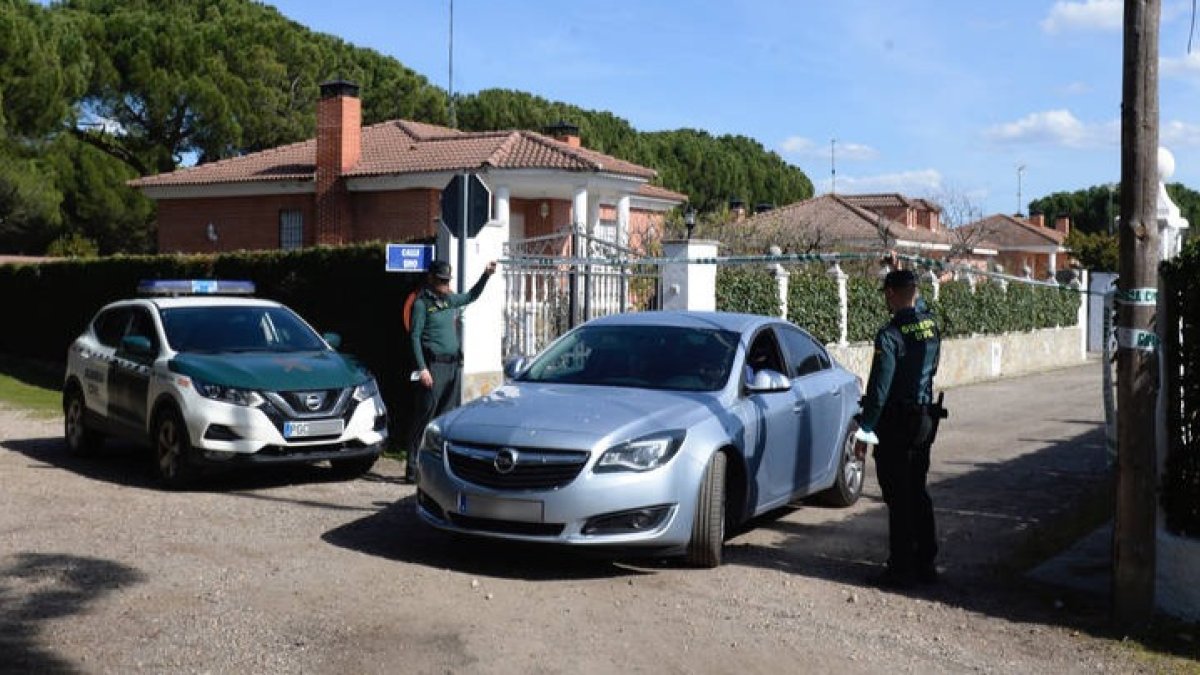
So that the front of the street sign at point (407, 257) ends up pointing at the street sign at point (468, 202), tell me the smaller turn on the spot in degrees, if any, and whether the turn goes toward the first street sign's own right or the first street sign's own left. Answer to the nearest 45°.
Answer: approximately 45° to the first street sign's own left

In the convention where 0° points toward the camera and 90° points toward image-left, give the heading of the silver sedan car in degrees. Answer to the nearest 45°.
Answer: approximately 45°

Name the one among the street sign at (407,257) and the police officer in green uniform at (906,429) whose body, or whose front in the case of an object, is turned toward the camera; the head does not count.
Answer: the street sign

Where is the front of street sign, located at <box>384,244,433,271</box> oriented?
toward the camera

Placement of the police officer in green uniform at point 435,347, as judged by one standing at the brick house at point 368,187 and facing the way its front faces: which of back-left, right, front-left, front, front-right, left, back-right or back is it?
front-right

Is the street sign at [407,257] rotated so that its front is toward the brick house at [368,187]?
no

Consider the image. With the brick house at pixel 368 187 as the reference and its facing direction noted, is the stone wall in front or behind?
in front

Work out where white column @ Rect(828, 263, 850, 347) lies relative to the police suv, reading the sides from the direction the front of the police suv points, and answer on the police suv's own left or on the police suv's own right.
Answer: on the police suv's own left

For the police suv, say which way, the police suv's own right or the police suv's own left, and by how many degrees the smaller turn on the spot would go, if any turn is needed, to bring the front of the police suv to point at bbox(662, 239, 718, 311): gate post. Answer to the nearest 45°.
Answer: approximately 90° to the police suv's own left

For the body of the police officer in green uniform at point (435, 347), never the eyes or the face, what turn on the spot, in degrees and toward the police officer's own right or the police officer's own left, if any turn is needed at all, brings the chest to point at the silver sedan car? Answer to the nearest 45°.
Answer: approximately 45° to the police officer's own right

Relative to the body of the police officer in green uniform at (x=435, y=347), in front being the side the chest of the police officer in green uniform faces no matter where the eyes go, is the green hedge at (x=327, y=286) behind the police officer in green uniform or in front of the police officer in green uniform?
behind

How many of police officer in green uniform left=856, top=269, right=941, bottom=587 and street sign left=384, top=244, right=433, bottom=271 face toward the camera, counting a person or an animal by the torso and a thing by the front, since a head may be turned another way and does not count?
1

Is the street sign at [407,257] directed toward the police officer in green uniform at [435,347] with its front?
yes

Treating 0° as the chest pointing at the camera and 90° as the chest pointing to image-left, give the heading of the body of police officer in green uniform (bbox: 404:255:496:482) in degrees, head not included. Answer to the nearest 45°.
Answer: approximately 315°

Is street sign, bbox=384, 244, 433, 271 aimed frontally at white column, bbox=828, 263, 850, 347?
no

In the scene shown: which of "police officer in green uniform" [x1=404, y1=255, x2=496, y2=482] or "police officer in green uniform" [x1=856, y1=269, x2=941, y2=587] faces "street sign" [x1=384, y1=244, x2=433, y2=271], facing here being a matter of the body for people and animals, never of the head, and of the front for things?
"police officer in green uniform" [x1=856, y1=269, x2=941, y2=587]
